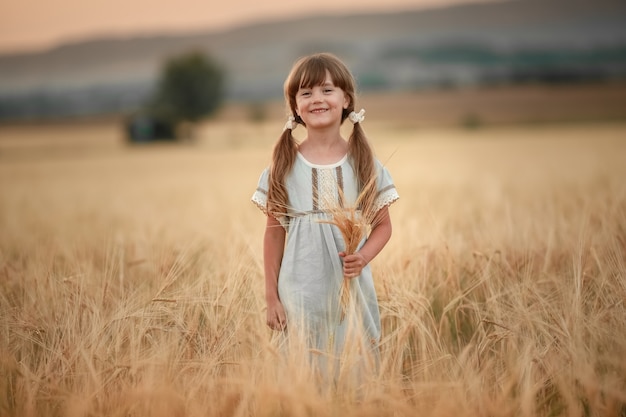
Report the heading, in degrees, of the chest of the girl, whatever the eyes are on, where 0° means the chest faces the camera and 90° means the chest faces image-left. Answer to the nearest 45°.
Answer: approximately 0°
